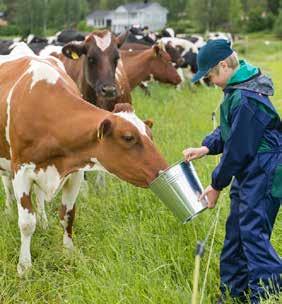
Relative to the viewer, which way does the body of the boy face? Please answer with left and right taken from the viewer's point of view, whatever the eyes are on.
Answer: facing to the left of the viewer

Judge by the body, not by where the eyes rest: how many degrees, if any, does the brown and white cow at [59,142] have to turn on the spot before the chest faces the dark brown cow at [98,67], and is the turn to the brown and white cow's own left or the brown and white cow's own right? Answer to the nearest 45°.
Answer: approximately 135° to the brown and white cow's own left

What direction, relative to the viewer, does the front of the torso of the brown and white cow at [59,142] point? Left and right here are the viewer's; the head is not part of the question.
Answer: facing the viewer and to the right of the viewer

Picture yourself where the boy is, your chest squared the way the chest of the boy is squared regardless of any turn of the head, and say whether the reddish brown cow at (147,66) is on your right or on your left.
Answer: on your right

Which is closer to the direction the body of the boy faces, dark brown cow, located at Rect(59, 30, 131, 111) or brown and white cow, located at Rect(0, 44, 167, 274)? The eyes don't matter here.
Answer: the brown and white cow

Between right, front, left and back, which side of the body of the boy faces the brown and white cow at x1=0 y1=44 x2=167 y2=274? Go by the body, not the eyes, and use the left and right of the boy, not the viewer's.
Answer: front
